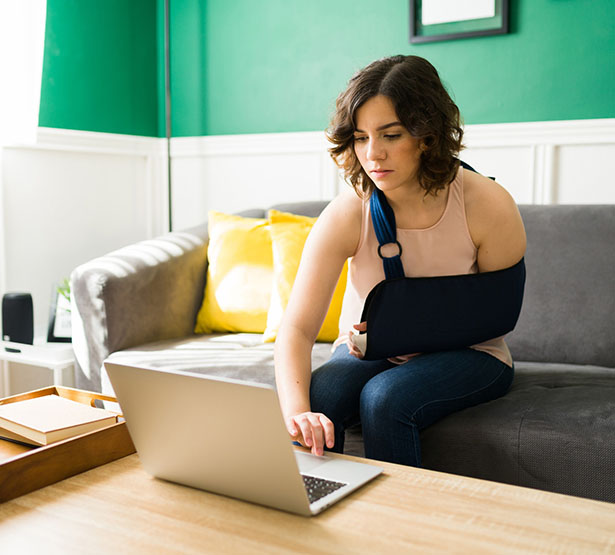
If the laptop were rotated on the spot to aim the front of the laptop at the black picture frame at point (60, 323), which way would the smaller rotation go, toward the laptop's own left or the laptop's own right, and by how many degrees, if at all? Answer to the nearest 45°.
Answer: approximately 45° to the laptop's own left

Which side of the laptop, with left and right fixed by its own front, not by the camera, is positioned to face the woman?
front

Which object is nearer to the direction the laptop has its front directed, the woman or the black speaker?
the woman

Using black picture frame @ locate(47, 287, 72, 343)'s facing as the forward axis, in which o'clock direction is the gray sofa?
The gray sofa is roughly at 10 o'clock from the black picture frame.

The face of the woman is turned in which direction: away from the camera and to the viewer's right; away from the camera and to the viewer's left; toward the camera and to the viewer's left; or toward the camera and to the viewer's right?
toward the camera and to the viewer's left

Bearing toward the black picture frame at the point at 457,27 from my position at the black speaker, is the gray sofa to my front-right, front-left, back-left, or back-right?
front-right

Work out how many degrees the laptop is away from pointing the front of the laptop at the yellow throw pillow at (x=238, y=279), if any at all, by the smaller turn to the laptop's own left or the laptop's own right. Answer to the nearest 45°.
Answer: approximately 45° to the laptop's own left

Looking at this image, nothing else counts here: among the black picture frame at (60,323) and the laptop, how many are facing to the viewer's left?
0

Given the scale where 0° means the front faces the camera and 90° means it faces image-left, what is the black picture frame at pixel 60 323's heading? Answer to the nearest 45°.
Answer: approximately 315°
